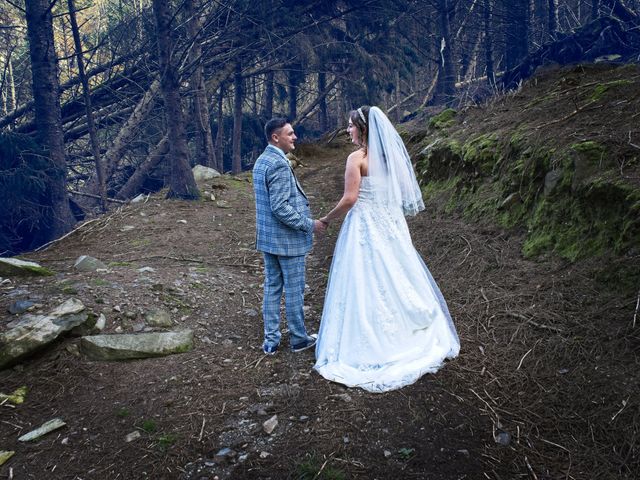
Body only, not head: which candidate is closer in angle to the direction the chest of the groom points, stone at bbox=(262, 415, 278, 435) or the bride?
the bride

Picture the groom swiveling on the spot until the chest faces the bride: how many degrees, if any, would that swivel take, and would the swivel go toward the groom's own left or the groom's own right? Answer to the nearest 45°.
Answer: approximately 45° to the groom's own right

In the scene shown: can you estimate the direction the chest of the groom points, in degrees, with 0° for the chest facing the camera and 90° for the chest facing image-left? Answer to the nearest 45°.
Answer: approximately 225°

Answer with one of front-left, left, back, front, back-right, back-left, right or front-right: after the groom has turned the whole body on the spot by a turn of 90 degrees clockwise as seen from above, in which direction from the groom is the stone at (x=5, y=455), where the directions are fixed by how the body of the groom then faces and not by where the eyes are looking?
right

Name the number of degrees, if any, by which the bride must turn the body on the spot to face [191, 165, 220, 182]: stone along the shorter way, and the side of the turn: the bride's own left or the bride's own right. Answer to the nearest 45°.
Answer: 0° — they already face it

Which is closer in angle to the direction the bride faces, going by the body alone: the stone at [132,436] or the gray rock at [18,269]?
the gray rock

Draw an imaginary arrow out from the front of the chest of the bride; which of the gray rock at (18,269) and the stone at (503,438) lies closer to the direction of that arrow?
the gray rock

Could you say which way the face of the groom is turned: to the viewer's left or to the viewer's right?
to the viewer's right

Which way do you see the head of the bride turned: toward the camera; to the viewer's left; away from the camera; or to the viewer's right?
to the viewer's left
